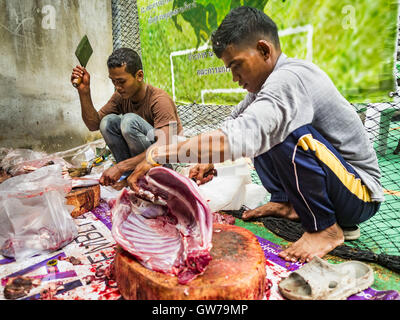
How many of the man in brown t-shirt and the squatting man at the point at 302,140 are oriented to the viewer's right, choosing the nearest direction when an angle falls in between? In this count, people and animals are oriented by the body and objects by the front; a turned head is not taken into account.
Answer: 0

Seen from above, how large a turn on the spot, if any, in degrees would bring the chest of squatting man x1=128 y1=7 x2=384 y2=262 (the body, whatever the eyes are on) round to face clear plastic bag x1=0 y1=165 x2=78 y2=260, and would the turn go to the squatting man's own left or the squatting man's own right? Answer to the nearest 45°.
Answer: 0° — they already face it

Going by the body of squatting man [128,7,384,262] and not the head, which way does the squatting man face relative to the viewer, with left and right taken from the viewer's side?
facing to the left of the viewer

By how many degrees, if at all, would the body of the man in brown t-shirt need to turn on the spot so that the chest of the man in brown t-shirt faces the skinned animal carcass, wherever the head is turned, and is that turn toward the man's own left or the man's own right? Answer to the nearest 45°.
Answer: approximately 45° to the man's own left

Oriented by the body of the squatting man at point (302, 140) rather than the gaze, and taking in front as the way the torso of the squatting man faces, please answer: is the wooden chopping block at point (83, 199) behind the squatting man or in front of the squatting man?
in front

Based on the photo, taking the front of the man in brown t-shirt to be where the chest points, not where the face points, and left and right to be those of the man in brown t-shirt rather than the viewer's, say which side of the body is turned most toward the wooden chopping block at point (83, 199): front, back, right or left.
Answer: front

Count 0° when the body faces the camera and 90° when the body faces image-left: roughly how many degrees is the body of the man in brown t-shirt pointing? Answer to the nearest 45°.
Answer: approximately 45°
